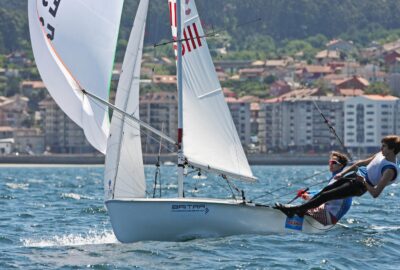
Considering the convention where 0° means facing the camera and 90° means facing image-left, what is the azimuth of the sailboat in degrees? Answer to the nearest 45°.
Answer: approximately 90°
